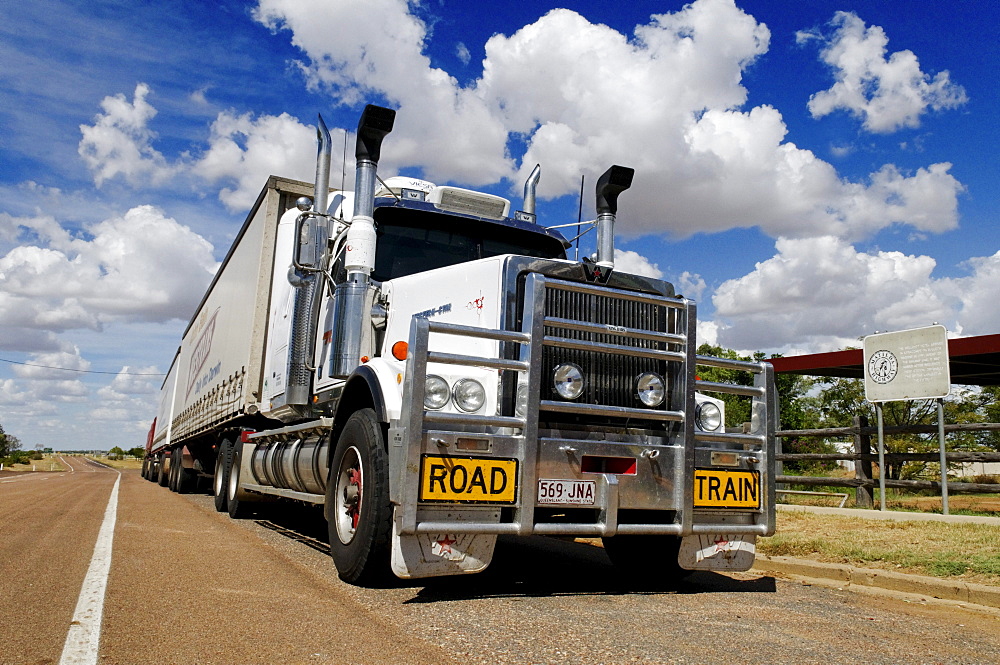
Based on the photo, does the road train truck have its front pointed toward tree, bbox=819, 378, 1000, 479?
no

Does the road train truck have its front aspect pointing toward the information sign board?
no

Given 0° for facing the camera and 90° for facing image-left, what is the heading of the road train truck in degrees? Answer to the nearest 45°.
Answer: approximately 315°

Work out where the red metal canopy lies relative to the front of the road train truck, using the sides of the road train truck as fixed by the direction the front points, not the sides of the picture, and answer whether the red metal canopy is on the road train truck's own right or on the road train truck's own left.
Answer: on the road train truck's own left
